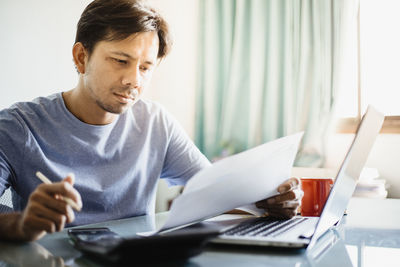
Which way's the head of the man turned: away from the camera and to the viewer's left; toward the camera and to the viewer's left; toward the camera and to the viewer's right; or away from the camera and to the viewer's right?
toward the camera and to the viewer's right

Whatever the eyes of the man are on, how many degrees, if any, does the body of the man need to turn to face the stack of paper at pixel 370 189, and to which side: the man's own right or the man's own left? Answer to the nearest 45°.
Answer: approximately 90° to the man's own left

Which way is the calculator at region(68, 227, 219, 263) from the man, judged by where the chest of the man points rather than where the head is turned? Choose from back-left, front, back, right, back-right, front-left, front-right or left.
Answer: front-right

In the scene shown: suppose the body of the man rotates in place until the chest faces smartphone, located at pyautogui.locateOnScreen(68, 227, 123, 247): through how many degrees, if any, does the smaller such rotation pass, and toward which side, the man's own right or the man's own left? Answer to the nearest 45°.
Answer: approximately 45° to the man's own right

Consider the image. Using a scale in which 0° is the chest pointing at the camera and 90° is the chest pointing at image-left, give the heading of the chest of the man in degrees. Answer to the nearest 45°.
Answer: approximately 315°

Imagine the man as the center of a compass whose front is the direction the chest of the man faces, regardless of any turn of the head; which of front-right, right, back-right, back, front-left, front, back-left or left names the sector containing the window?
left

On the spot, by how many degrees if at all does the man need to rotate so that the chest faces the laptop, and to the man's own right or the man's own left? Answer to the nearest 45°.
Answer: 0° — they already face it

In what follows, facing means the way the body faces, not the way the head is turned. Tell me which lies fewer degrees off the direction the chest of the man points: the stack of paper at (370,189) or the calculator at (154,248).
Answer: the calculator
